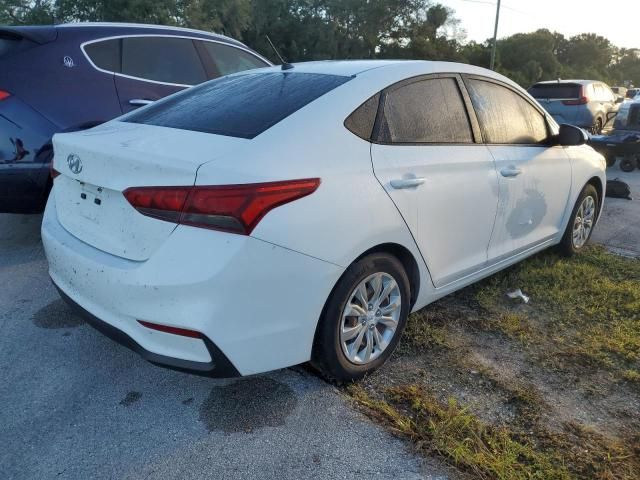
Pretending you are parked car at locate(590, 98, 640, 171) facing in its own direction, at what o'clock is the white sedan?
The white sedan is roughly at 11 o'clock from the parked car.

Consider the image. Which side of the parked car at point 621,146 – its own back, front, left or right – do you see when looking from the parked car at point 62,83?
front

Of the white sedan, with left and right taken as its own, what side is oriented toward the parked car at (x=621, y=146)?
front

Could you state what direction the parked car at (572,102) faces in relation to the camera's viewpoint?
facing away from the viewer and to the right of the viewer

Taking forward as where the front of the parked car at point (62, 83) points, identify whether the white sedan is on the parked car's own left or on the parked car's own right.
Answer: on the parked car's own right

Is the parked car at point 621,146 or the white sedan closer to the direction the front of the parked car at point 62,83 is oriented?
the parked car

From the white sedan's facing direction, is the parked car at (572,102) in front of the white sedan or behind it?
in front

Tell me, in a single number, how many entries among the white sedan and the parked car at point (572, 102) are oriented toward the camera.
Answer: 0

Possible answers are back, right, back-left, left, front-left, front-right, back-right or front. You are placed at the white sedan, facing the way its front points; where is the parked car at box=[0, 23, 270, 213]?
left

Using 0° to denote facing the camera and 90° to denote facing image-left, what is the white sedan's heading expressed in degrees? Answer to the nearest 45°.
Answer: approximately 225°

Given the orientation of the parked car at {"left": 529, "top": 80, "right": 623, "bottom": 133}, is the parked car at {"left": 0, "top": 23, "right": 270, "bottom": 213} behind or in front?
behind

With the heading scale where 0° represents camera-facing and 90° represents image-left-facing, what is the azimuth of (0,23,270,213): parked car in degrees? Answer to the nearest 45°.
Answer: approximately 225°
